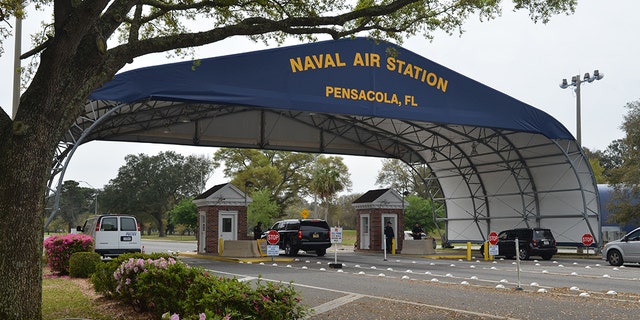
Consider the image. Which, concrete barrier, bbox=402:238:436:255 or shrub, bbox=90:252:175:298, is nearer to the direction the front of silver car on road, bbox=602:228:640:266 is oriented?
the concrete barrier

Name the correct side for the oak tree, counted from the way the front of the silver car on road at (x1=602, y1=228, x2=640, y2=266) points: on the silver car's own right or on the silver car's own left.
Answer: on the silver car's own left

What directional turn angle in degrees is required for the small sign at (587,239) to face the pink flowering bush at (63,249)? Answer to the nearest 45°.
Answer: approximately 45° to its right

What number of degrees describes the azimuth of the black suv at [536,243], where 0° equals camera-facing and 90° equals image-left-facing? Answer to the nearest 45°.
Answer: approximately 135°

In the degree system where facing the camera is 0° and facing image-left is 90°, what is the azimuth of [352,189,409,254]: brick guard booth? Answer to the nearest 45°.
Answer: approximately 315°

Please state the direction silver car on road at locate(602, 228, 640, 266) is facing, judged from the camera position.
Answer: facing to the left of the viewer

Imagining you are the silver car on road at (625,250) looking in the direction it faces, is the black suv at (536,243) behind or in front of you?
in front

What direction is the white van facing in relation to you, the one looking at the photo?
facing away from the viewer and to the left of the viewer

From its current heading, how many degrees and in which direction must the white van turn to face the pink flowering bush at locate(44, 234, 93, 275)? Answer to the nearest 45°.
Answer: approximately 135° to its left
